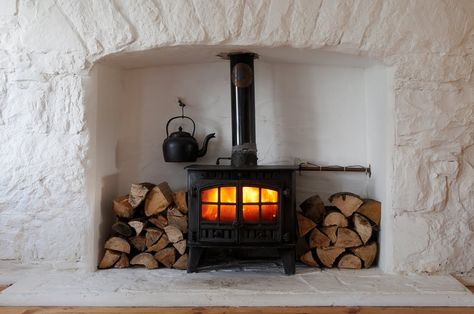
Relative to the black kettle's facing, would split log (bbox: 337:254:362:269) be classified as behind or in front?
in front

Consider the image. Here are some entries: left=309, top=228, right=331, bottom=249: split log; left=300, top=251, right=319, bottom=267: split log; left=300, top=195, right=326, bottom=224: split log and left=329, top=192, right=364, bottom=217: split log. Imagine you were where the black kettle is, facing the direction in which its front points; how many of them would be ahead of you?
4

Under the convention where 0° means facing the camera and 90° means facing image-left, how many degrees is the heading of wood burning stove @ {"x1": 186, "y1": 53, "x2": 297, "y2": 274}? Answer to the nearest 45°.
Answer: approximately 0°

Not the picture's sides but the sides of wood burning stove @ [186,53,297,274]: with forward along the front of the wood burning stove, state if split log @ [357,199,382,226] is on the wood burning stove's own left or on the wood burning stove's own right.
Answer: on the wood burning stove's own left

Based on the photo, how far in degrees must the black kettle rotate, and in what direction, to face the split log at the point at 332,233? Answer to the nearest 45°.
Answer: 0° — it already faces it

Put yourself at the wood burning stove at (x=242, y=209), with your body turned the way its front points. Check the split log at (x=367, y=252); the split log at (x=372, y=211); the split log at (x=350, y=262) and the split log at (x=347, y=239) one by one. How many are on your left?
4

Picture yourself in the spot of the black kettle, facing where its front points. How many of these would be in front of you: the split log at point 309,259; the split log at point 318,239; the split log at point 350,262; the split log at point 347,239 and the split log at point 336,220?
5

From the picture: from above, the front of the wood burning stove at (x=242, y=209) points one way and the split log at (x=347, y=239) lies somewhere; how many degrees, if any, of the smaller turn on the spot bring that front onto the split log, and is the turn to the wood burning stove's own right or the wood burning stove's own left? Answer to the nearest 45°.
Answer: approximately 90° to the wood burning stove's own left

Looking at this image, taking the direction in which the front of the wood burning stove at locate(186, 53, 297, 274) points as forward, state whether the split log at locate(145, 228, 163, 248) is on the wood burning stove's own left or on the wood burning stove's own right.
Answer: on the wood burning stove's own right

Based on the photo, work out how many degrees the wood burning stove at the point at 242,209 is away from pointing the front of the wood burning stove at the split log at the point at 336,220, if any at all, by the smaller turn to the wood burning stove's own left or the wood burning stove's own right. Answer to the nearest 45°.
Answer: approximately 90° to the wood burning stove's own left

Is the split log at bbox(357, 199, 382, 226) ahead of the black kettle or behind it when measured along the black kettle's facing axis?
ahead

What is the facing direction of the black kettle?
to the viewer's right

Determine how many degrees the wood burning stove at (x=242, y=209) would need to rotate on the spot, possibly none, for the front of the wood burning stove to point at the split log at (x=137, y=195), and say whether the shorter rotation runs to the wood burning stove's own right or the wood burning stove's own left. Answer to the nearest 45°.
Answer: approximately 90° to the wood burning stove's own right
